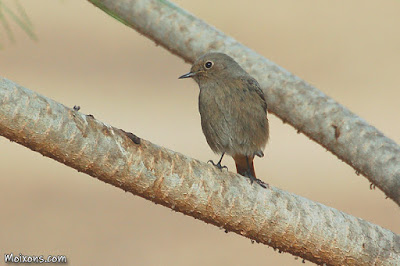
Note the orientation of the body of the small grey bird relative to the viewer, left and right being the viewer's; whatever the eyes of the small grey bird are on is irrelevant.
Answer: facing the viewer and to the left of the viewer

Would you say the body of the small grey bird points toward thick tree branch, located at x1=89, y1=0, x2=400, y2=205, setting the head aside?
no
